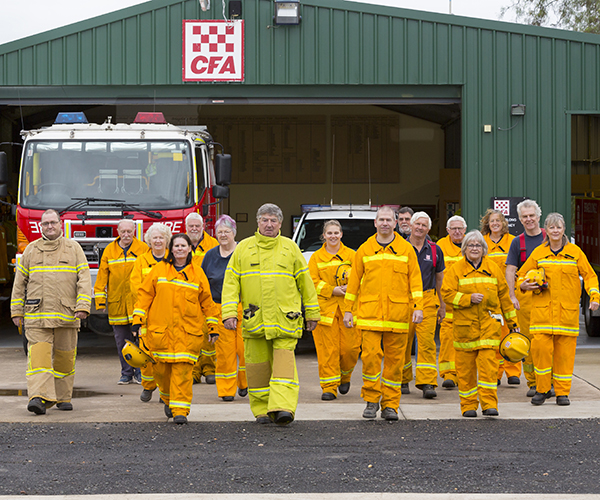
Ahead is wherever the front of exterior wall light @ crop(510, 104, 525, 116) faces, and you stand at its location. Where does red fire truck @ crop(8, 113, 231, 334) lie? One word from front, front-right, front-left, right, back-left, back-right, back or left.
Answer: front-right

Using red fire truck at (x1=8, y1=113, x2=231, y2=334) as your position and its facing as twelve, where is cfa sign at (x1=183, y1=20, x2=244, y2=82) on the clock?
The cfa sign is roughly at 11 o'clock from the red fire truck.

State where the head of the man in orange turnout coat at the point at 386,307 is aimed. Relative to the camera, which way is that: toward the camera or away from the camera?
toward the camera

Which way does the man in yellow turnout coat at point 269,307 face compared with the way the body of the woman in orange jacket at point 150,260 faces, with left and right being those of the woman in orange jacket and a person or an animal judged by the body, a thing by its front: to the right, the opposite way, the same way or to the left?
the same way

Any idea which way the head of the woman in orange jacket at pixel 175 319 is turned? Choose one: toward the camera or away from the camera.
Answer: toward the camera

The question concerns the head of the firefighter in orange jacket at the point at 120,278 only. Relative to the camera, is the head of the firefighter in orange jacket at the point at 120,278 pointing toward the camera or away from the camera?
toward the camera

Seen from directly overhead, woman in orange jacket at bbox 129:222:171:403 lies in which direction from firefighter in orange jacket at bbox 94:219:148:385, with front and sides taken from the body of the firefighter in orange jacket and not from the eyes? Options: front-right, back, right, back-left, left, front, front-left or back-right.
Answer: front

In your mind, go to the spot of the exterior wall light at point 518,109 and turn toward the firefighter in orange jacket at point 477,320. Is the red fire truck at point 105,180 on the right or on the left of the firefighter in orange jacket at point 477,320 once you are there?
right

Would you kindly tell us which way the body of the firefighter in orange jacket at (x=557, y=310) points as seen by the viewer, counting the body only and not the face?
toward the camera

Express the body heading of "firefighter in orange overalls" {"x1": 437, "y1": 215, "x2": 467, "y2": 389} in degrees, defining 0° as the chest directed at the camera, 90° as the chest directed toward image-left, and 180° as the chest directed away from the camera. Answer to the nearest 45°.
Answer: approximately 0°

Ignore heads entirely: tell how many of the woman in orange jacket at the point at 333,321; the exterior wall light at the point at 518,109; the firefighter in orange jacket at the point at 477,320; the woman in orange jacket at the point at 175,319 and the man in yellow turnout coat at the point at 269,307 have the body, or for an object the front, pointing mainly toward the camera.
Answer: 5

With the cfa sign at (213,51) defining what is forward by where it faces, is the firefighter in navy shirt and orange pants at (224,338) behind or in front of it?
in front

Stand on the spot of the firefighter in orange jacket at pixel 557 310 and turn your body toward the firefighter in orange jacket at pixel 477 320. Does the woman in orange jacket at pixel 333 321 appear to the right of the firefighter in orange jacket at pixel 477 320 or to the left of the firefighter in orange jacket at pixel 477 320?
right

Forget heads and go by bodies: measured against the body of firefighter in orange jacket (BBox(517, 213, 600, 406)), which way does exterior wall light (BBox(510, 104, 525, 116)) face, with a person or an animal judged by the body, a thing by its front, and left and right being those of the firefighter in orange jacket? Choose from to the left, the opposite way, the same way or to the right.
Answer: the same way

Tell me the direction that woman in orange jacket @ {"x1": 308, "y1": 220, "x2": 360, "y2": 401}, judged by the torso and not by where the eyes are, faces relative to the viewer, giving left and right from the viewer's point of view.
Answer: facing the viewer

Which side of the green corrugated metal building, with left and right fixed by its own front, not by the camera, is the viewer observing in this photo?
front

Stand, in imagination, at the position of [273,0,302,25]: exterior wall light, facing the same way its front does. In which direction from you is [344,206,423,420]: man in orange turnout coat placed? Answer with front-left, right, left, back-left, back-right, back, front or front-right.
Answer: front

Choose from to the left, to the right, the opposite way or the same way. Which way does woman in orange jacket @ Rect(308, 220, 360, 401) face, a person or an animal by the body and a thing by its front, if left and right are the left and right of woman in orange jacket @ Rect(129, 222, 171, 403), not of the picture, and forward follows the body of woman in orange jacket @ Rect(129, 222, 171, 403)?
the same way
